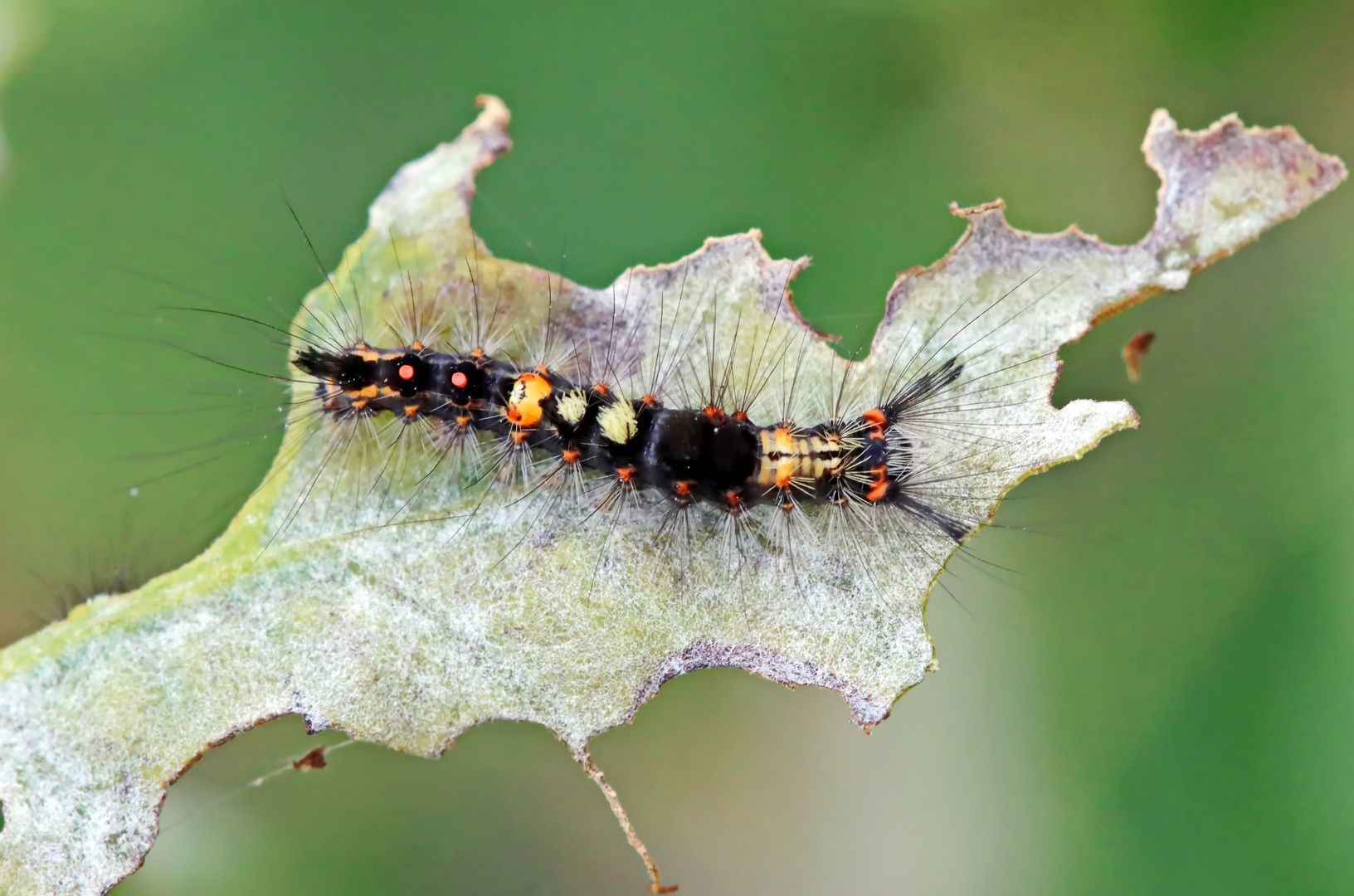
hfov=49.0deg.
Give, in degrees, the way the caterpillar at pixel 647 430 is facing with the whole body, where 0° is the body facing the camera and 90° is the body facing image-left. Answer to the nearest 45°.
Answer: approximately 270°

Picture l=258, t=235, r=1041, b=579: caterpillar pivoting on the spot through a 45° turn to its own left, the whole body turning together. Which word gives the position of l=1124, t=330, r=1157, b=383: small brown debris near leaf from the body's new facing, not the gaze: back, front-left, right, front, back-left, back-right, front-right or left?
front-right

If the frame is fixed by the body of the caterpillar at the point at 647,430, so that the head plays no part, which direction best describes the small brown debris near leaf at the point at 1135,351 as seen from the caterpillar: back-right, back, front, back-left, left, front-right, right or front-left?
front
